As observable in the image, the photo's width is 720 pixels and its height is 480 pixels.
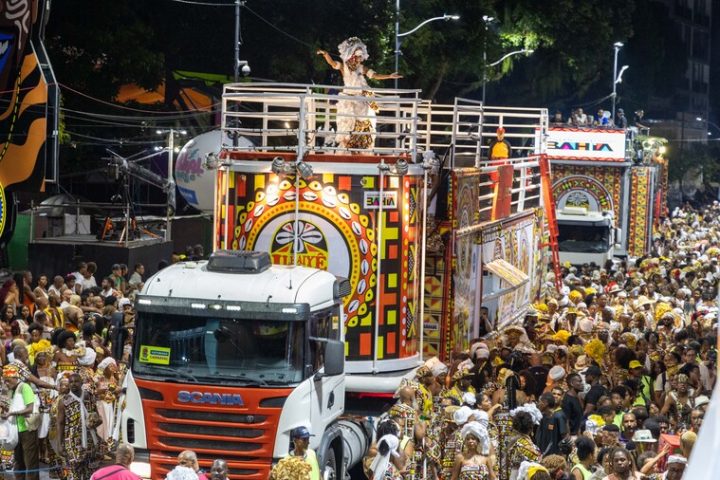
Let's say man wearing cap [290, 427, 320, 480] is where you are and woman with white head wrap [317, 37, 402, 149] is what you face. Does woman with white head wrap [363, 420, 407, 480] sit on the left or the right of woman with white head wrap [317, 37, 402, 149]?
right

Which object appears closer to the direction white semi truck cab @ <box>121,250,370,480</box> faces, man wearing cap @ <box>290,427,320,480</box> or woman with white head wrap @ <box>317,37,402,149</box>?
the man wearing cap

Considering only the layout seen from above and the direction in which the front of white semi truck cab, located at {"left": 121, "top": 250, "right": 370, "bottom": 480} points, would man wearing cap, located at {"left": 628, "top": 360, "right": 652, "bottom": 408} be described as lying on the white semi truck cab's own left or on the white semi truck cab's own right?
on the white semi truck cab's own left

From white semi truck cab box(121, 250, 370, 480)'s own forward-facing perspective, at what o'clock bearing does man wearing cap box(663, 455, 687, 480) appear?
The man wearing cap is roughly at 10 o'clock from the white semi truck cab.

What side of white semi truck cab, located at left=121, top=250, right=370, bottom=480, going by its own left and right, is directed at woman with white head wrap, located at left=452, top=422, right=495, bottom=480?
left
